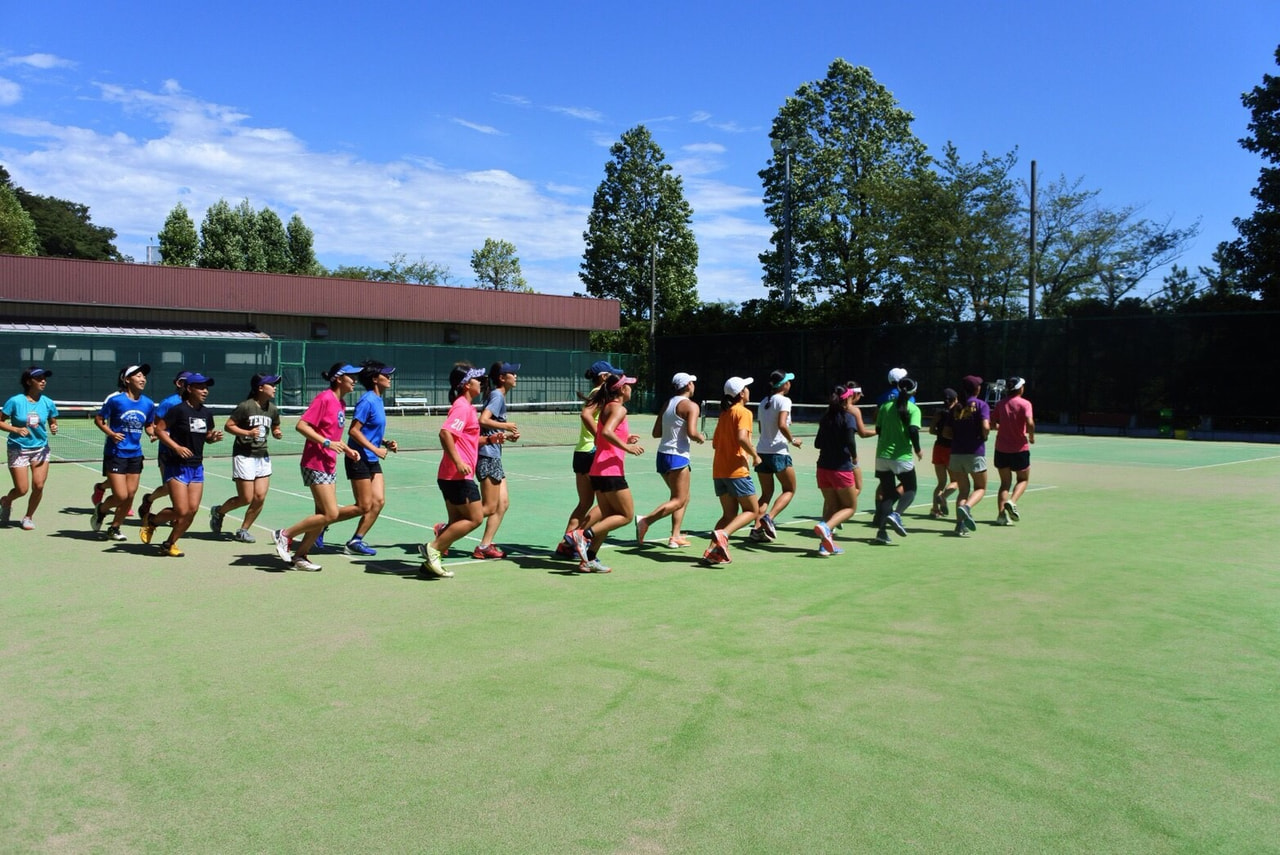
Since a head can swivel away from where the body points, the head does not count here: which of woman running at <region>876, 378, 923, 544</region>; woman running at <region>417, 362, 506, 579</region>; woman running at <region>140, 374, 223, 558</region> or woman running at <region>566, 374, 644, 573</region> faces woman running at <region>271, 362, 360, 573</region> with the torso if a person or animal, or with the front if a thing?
woman running at <region>140, 374, 223, 558</region>

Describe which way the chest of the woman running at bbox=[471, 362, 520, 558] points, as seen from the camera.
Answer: to the viewer's right

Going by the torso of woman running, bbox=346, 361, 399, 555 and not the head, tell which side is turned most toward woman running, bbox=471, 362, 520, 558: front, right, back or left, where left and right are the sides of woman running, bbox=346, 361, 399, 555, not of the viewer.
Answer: front

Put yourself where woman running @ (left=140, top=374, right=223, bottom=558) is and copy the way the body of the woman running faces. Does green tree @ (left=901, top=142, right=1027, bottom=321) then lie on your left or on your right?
on your left

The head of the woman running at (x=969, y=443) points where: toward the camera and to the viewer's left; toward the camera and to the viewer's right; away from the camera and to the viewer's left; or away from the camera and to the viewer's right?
away from the camera and to the viewer's right

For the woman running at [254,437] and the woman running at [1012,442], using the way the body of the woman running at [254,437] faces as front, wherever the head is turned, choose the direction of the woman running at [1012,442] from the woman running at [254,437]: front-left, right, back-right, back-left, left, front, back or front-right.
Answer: front-left

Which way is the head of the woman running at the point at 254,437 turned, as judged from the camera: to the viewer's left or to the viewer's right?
to the viewer's right

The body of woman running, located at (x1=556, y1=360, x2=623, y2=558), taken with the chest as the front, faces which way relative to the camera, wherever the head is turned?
to the viewer's right

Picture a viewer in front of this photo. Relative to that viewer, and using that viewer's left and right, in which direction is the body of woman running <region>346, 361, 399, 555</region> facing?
facing to the right of the viewer

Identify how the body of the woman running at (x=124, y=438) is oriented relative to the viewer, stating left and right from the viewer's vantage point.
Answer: facing the viewer and to the right of the viewer

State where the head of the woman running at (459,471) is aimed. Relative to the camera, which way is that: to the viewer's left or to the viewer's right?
to the viewer's right

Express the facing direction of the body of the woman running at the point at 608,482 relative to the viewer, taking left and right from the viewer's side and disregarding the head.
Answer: facing to the right of the viewer

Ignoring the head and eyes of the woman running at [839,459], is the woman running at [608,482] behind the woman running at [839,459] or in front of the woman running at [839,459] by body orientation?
behind

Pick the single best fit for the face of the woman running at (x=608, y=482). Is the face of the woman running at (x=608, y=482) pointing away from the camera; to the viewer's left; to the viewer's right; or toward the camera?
to the viewer's right

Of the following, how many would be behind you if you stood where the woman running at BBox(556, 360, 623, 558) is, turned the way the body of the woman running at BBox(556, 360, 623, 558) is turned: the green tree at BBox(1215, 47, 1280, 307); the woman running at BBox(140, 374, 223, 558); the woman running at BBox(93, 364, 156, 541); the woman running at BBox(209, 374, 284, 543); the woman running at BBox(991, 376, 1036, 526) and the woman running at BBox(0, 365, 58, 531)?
4

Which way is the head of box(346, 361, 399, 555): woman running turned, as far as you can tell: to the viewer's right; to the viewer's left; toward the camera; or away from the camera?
to the viewer's right

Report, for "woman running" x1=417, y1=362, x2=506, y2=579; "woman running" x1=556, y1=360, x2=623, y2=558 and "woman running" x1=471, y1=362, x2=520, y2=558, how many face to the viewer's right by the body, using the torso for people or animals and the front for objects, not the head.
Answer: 3
